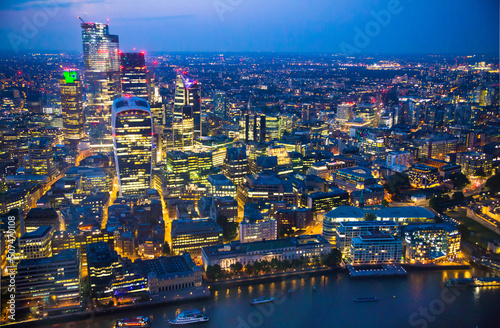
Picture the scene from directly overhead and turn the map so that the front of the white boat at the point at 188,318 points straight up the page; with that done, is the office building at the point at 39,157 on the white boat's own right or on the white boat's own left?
on the white boat's own right

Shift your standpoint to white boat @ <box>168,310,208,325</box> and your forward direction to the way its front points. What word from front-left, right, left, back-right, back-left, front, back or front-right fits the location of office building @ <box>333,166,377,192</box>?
back-right

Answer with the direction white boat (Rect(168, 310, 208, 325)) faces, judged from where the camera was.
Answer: facing to the left of the viewer

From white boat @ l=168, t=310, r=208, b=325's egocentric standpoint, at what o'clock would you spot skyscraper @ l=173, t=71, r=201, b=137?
The skyscraper is roughly at 3 o'clock from the white boat.

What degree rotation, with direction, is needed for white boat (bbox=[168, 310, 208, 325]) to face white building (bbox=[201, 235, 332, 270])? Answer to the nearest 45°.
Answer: approximately 135° to its right

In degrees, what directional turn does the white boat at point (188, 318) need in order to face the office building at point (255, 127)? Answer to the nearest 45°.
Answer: approximately 90° to its right

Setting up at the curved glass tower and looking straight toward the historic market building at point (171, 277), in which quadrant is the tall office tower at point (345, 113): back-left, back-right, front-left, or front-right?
back-left

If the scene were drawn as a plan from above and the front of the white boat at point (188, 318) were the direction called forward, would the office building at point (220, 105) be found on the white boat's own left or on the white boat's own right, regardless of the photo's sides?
on the white boat's own right

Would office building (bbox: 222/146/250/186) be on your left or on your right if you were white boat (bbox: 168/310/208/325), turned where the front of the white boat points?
on your right
